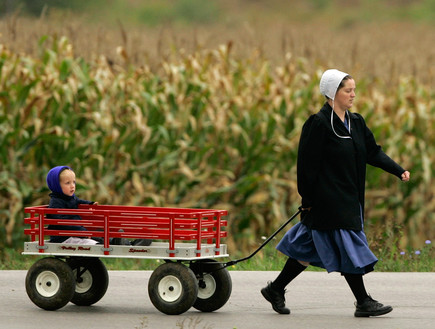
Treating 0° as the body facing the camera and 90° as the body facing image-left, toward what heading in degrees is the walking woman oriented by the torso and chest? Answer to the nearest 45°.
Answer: approximately 270°

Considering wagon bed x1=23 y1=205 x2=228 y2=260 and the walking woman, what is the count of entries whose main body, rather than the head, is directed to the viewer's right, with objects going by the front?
2

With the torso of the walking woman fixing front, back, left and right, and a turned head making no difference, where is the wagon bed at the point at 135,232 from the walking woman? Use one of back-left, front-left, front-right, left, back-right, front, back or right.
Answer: back

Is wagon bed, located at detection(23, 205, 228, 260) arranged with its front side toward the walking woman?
yes

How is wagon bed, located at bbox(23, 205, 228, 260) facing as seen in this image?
to the viewer's right
